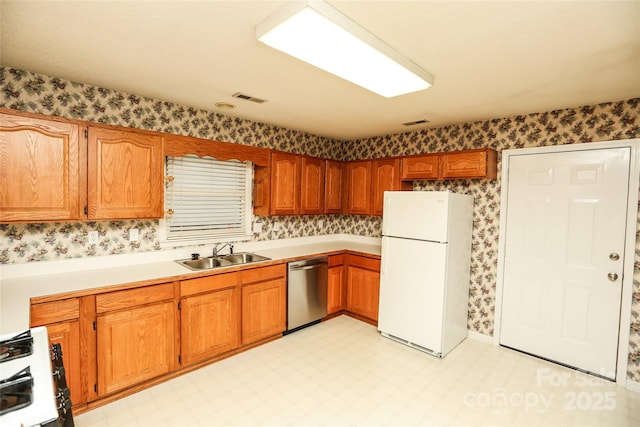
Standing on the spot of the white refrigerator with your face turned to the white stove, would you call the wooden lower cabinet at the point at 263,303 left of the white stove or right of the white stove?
right

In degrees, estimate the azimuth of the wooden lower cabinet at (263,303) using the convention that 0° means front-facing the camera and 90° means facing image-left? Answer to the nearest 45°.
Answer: approximately 315°

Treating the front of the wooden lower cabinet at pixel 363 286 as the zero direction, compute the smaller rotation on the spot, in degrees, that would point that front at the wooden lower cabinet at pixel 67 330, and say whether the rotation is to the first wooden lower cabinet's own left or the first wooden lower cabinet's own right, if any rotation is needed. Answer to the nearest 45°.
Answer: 0° — it already faces it

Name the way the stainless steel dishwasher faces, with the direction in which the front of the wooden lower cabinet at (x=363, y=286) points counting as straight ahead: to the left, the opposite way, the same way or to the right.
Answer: to the left

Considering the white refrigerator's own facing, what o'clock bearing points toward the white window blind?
The white window blind is roughly at 1 o'clock from the white refrigerator.

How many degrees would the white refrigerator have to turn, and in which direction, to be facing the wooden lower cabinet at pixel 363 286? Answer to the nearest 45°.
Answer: approximately 90° to its right

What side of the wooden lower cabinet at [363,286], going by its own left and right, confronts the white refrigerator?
left

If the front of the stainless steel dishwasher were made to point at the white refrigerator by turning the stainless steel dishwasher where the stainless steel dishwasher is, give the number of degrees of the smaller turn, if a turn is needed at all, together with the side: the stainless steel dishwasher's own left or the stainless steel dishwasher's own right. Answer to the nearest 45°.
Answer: approximately 45° to the stainless steel dishwasher's own left

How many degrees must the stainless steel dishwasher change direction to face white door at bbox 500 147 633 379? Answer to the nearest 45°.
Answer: approximately 45° to its left

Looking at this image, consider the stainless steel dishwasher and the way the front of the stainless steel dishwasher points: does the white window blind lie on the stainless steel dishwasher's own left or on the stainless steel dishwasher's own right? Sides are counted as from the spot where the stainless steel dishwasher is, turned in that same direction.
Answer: on the stainless steel dishwasher's own right
